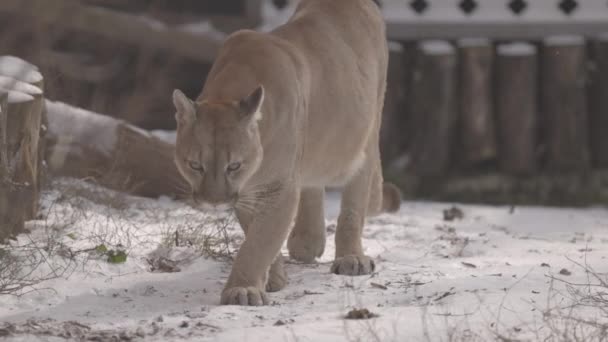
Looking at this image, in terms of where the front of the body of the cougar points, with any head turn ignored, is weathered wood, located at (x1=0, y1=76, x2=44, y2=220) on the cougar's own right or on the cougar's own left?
on the cougar's own right

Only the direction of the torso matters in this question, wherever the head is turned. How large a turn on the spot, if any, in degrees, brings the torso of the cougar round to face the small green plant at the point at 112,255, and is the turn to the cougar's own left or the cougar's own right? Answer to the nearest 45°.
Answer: approximately 45° to the cougar's own right

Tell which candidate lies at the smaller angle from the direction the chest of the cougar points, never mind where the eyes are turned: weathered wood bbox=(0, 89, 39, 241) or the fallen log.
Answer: the weathered wood

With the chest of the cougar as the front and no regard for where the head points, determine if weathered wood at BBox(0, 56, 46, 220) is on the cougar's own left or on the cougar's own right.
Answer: on the cougar's own right

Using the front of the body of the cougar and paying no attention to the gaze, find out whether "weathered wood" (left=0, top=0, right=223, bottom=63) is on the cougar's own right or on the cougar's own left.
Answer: on the cougar's own right

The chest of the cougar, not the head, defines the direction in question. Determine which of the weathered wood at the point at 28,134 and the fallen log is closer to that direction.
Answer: the weathered wood
